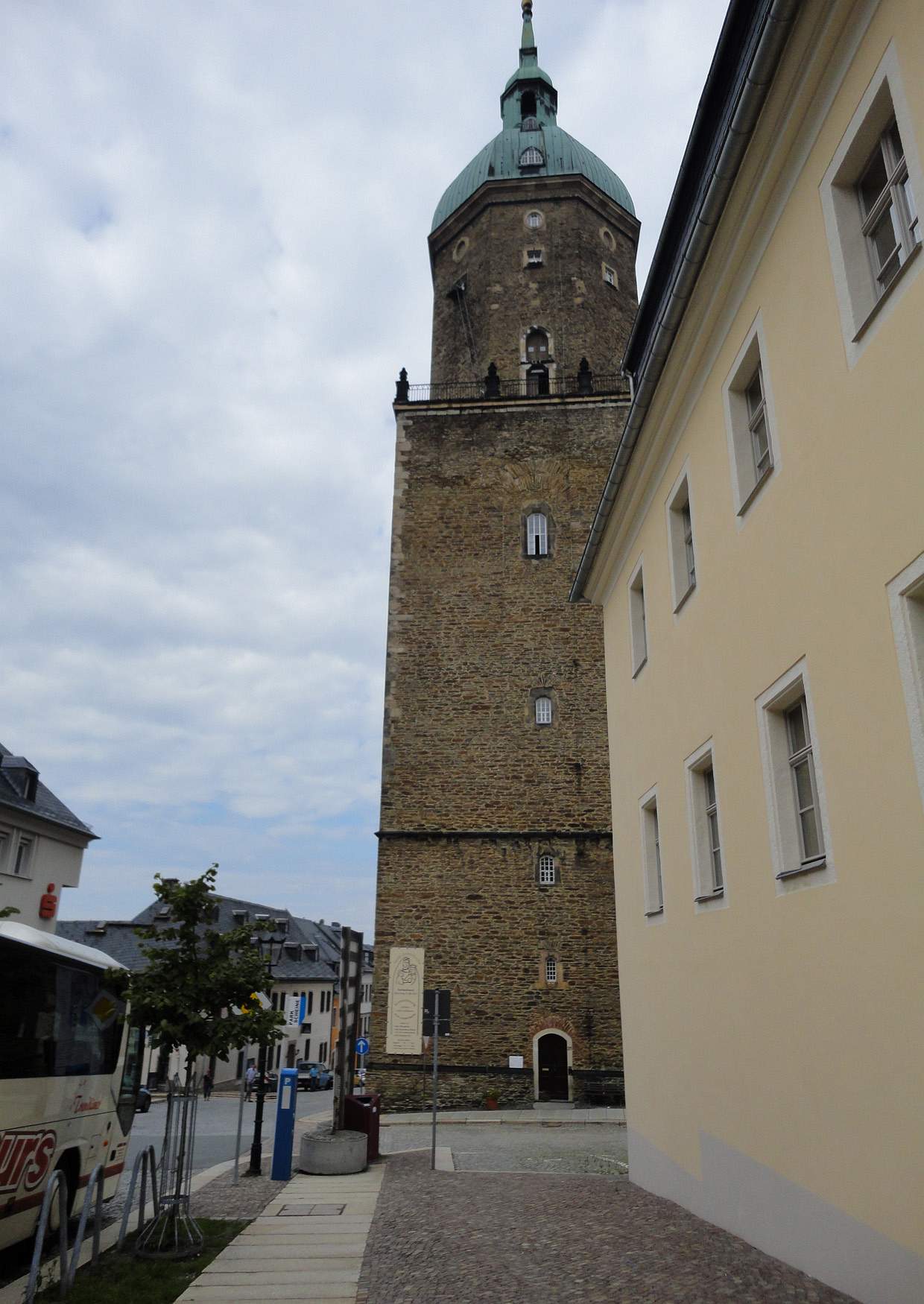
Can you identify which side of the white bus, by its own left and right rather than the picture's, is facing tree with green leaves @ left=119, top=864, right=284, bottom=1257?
right

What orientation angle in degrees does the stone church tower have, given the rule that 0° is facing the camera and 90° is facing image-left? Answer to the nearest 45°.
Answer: approximately 0°

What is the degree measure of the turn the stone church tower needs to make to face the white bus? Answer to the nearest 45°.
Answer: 0° — it already faces it

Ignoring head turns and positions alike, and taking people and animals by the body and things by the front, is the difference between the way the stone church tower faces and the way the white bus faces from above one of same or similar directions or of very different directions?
very different directions

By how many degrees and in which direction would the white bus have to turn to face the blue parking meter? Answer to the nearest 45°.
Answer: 0° — it already faces it

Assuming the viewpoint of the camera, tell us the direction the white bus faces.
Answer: facing away from the viewer and to the right of the viewer

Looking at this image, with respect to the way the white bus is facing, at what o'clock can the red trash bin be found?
The red trash bin is roughly at 12 o'clock from the white bus.

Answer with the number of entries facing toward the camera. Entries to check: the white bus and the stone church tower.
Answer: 1

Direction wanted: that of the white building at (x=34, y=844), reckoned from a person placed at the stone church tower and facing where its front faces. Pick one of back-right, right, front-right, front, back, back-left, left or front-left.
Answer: right

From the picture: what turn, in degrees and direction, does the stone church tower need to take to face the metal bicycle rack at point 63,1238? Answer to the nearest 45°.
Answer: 0° — it already faces it

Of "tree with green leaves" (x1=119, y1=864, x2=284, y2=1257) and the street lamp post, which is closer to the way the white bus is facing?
the street lamp post

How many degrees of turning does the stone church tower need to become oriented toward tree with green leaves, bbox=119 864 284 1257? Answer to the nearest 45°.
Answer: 0° — it already faces it
